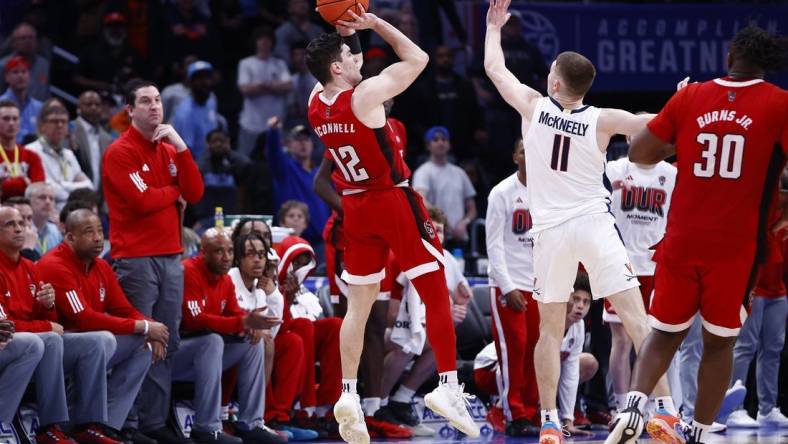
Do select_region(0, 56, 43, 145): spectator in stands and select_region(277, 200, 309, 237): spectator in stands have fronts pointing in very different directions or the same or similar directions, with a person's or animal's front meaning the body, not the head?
same or similar directions

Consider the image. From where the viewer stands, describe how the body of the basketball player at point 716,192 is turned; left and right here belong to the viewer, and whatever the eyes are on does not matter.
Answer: facing away from the viewer

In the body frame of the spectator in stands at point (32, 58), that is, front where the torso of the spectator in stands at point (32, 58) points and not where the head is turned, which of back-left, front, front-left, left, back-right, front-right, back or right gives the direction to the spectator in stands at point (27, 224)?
front

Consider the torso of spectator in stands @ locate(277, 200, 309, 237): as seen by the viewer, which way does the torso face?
toward the camera

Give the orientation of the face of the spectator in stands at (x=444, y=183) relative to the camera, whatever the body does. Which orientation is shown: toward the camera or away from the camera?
toward the camera

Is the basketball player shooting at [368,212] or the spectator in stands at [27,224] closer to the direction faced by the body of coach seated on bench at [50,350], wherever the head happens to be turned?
the basketball player shooting

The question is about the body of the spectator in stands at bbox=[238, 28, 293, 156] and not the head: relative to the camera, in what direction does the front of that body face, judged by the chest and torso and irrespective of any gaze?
toward the camera

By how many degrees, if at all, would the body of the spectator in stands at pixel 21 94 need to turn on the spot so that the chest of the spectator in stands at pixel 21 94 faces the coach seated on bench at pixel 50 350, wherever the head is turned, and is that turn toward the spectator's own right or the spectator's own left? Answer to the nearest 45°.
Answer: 0° — they already face them

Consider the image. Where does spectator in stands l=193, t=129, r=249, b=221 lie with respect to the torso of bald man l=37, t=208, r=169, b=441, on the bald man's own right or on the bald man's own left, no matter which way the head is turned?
on the bald man's own left

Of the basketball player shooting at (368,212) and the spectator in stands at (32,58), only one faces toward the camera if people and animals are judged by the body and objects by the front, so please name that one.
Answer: the spectator in stands

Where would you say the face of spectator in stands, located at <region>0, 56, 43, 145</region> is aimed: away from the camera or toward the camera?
toward the camera

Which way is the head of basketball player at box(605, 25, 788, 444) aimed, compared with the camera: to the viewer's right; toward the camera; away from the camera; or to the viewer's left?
away from the camera

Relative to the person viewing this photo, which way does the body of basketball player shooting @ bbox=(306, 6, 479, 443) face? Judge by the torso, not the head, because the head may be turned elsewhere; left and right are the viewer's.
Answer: facing away from the viewer and to the right of the viewer

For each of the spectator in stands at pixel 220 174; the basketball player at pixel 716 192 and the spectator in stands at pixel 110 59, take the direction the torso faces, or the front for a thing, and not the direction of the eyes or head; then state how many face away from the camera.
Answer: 1

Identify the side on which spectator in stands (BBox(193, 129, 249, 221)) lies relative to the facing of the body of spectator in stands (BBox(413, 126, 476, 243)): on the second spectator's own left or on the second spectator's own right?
on the second spectator's own right

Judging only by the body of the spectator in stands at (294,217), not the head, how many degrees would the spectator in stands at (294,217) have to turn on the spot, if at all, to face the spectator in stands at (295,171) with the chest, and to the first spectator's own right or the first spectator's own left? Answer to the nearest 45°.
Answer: approximately 180°

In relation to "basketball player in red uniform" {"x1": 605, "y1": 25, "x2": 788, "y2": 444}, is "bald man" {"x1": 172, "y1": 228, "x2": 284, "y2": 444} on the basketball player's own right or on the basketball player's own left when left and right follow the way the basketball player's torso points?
on the basketball player's own left

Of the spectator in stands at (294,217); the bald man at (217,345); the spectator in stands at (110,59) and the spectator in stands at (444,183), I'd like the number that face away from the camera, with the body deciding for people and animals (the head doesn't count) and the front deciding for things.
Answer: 0

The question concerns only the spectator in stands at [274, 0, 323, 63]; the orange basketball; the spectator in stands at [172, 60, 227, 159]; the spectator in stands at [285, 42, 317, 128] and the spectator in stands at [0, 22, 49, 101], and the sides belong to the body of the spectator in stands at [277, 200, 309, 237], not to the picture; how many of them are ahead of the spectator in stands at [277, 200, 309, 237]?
1
